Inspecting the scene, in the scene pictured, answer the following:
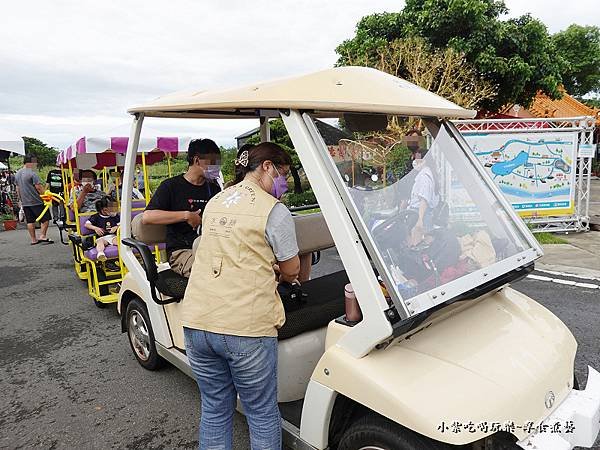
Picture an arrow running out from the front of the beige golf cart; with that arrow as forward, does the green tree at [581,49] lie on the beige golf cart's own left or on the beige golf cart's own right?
on the beige golf cart's own left

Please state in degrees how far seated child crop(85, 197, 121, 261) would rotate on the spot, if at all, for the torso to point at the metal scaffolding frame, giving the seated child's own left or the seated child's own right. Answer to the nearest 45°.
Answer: approximately 90° to the seated child's own left

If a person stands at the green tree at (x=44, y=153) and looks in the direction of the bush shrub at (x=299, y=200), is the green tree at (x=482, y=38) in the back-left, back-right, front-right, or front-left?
front-left

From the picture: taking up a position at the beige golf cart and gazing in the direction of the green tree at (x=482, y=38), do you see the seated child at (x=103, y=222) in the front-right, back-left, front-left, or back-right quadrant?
front-left

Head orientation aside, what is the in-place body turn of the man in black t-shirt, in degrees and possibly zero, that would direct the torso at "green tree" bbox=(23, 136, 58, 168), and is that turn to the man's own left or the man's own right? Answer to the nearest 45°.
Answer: approximately 135° to the man's own left

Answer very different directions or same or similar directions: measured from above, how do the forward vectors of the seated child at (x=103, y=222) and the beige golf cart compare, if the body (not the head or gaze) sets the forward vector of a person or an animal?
same or similar directions

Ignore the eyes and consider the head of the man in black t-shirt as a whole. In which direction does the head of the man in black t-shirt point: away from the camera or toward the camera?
toward the camera

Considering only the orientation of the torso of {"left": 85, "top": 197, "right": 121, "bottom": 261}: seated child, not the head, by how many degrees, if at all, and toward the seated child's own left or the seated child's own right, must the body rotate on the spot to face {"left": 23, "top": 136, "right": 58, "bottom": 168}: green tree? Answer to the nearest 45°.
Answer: approximately 180°

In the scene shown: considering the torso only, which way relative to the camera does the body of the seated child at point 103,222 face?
toward the camera

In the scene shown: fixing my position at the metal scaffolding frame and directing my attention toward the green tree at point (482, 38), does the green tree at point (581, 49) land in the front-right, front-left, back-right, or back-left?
front-right

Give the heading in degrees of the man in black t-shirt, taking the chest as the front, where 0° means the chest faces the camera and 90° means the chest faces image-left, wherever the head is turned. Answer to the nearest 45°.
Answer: approximately 315°

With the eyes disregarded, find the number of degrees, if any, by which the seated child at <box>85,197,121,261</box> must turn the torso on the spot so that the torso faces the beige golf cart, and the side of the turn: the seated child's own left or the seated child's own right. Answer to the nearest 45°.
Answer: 0° — they already face it

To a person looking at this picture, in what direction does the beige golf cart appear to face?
facing the viewer and to the right of the viewer
